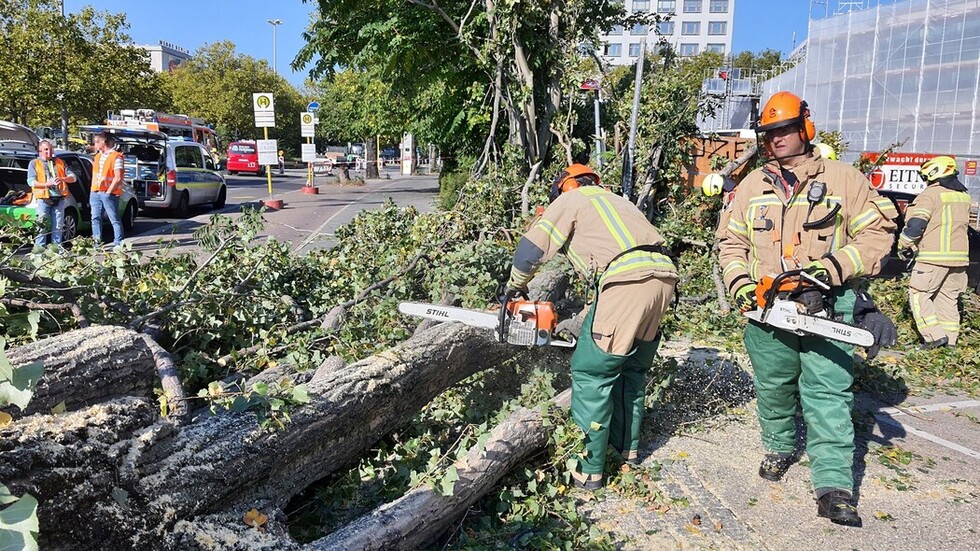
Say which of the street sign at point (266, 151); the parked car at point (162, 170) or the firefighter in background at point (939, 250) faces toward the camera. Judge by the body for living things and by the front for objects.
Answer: the street sign

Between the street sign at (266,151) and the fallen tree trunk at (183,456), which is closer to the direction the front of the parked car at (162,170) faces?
the street sign

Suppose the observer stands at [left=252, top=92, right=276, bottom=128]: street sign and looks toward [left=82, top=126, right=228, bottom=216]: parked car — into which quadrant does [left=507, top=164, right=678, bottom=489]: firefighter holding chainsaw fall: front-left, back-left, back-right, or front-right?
front-left

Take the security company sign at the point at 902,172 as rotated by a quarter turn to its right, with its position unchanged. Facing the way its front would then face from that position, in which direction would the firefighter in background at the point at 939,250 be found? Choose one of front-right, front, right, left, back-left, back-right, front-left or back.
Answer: left

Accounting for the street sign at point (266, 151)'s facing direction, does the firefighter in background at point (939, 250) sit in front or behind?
in front

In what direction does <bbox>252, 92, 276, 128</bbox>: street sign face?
toward the camera

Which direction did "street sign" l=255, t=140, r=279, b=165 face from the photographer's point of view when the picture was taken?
facing the viewer

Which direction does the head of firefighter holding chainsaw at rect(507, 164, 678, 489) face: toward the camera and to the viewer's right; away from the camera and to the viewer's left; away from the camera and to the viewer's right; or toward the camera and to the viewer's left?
away from the camera and to the viewer's left

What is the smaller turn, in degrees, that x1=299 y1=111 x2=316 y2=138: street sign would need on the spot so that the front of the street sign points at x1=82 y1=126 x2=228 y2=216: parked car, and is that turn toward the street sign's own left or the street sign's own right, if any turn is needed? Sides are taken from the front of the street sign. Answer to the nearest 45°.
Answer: approximately 45° to the street sign's own right

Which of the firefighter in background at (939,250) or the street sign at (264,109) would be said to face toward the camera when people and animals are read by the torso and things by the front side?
the street sign

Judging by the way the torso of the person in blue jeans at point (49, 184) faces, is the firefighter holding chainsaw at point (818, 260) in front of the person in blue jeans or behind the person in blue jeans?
in front

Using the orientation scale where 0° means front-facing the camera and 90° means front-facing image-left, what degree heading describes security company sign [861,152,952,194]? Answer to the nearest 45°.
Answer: approximately 0°

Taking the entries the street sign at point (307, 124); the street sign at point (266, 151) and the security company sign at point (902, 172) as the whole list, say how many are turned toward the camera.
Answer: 3

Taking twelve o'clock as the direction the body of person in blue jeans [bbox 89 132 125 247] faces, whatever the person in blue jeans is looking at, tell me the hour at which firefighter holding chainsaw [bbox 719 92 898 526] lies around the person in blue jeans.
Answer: The firefighter holding chainsaw is roughly at 10 o'clock from the person in blue jeans.

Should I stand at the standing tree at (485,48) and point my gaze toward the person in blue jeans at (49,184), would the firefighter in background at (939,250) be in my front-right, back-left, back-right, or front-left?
back-left

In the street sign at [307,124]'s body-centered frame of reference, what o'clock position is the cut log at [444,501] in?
The cut log is roughly at 12 o'clock from the street sign.

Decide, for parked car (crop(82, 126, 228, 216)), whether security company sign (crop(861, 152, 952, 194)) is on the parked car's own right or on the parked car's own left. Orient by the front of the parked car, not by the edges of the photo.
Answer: on the parked car's own right

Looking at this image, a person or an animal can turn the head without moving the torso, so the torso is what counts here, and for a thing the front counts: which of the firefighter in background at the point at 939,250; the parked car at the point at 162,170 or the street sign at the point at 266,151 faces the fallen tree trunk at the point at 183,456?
the street sign
